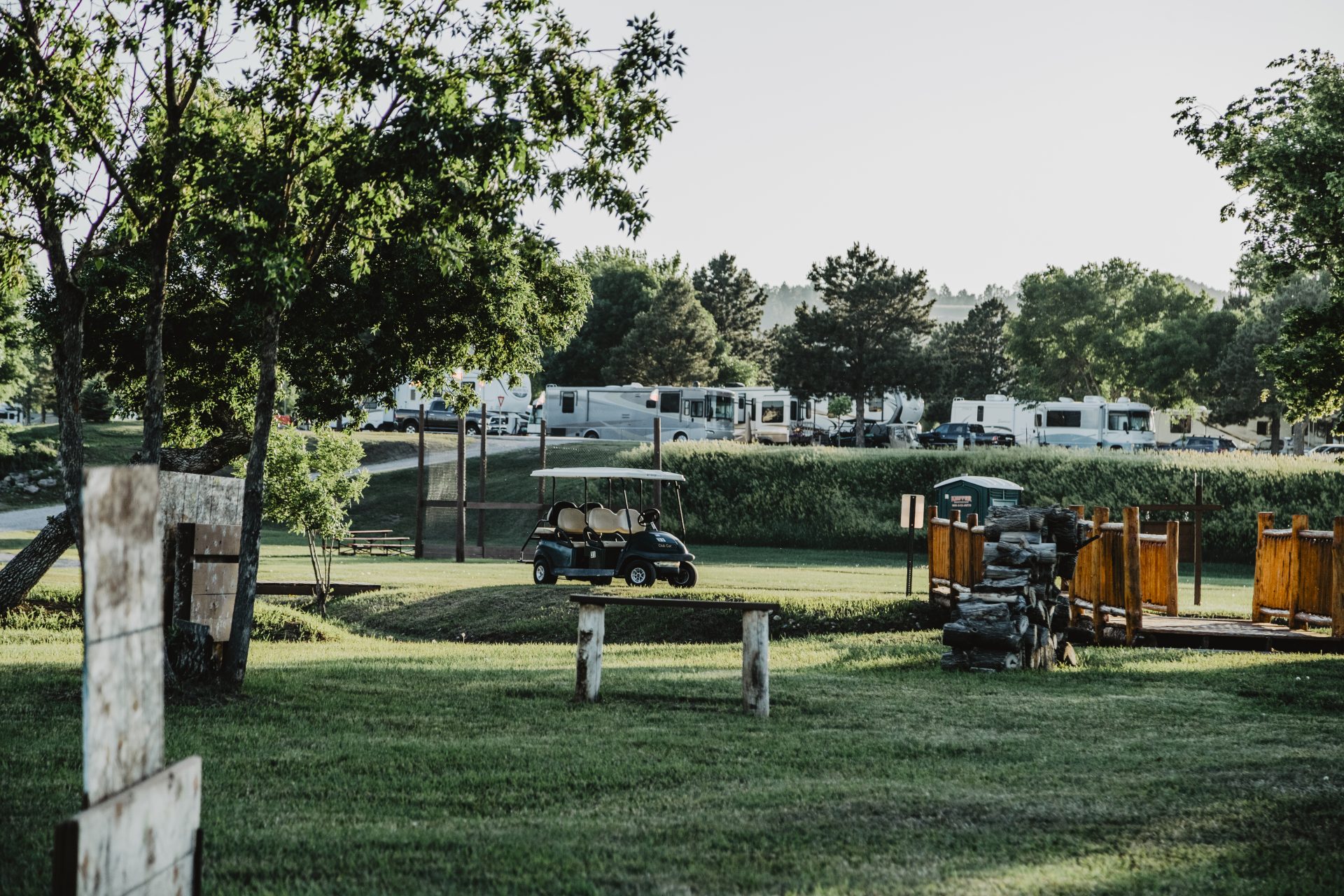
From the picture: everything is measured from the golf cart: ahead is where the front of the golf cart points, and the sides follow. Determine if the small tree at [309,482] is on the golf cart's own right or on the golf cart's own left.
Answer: on the golf cart's own right

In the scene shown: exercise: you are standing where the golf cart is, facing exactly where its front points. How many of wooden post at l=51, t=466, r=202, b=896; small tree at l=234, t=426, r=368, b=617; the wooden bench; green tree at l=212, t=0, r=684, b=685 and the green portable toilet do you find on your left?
1

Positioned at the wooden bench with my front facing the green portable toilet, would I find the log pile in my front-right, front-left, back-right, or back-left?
front-right

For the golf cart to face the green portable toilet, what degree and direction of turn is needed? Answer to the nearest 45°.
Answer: approximately 90° to its left

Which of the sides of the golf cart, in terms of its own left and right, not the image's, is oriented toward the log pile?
front

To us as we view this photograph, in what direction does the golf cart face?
facing the viewer and to the right of the viewer

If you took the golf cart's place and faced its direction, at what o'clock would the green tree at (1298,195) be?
The green tree is roughly at 11 o'clock from the golf cart.

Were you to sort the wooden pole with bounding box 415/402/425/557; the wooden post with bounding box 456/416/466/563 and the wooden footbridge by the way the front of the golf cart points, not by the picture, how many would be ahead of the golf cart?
1

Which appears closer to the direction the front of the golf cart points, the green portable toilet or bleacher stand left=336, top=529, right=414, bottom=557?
the green portable toilet

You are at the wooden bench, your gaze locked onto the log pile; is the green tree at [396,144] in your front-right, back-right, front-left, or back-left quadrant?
back-left

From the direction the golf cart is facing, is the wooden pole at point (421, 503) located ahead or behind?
behind

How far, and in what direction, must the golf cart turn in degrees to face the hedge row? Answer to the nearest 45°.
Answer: approximately 90° to its left

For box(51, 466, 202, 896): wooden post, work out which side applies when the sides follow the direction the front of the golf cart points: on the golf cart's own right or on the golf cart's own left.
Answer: on the golf cart's own right

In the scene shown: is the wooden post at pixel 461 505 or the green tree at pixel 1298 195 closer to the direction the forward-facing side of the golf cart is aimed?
the green tree

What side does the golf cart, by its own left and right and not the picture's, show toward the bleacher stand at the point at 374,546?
back

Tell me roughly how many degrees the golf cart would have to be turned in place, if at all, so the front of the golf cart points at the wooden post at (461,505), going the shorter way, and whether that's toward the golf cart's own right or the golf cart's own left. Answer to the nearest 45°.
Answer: approximately 135° to the golf cart's own left
